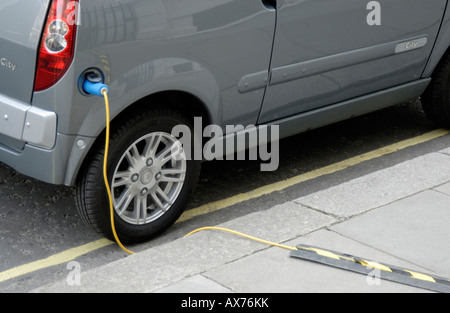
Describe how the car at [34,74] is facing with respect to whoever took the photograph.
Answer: facing away from the viewer and to the right of the viewer
